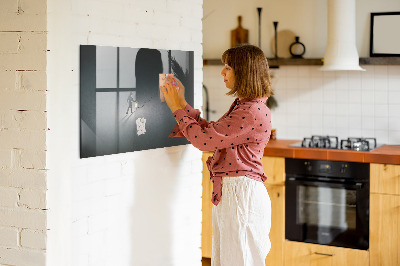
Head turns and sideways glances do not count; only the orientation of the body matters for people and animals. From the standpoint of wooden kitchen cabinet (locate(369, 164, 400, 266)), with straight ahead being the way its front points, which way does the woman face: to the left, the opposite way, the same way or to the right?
to the right

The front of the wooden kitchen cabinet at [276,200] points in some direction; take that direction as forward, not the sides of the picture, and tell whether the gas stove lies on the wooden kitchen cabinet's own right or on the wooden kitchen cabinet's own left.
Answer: on the wooden kitchen cabinet's own left

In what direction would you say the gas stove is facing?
toward the camera

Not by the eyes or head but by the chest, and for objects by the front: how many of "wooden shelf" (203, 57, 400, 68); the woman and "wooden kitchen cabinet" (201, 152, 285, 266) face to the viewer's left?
1

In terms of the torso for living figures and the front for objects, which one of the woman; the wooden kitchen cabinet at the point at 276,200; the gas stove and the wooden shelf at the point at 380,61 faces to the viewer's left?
the woman

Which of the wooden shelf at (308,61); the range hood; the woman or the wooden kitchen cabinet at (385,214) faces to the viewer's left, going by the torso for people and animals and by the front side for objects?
the woman

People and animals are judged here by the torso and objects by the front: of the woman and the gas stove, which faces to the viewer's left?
the woman

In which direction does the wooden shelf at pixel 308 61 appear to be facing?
toward the camera

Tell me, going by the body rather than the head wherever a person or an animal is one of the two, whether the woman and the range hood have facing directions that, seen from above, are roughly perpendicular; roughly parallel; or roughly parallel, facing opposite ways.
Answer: roughly perpendicular

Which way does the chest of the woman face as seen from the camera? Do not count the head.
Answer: to the viewer's left

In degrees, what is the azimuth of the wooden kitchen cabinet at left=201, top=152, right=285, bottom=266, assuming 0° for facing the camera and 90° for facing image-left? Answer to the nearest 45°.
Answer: approximately 0°
